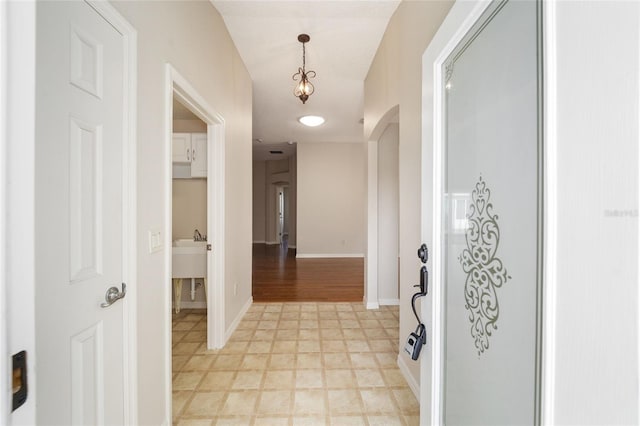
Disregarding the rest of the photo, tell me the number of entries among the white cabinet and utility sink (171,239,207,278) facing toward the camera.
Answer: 2

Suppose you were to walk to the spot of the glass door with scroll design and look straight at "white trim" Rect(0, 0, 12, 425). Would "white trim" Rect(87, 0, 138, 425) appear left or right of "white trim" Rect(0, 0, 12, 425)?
right

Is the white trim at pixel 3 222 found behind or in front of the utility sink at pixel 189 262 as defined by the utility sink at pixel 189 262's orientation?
in front

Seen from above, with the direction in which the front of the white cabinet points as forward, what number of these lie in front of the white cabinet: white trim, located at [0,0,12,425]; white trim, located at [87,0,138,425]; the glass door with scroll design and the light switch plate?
4

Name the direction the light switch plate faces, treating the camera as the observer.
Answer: facing the viewer and to the right of the viewer

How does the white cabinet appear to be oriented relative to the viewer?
toward the camera

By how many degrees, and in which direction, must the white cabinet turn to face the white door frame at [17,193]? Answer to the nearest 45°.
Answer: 0° — it already faces it

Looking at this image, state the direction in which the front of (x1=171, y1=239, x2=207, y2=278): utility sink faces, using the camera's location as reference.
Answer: facing the viewer

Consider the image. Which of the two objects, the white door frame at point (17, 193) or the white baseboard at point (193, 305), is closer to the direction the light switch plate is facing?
the white door frame

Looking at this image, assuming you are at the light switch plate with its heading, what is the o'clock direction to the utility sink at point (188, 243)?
The utility sink is roughly at 8 o'clock from the light switch plate.

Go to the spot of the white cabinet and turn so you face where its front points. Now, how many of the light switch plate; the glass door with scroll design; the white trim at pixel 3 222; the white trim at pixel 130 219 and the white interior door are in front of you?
5

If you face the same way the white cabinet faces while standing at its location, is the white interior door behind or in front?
in front
